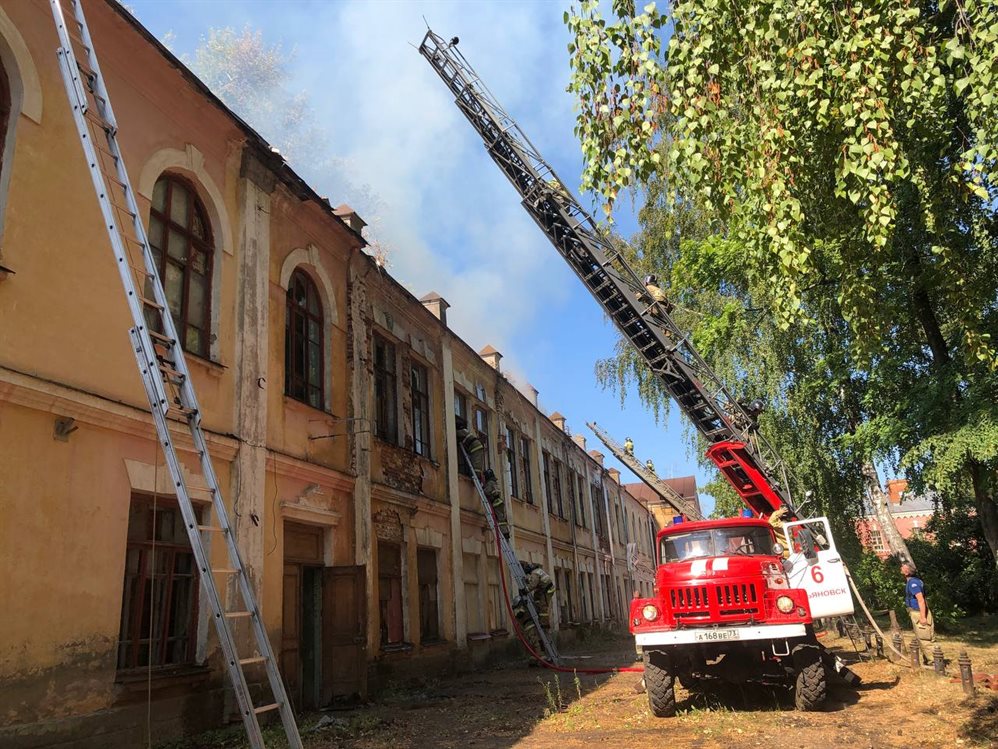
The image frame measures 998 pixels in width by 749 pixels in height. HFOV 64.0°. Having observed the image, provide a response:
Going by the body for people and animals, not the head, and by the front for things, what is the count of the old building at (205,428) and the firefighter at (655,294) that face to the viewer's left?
1

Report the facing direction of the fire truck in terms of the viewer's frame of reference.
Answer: facing the viewer

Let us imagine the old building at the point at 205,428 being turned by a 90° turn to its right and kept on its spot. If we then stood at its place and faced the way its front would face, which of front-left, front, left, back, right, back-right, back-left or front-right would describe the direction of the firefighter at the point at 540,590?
back

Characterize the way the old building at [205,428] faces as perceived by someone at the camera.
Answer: facing the viewer and to the right of the viewer

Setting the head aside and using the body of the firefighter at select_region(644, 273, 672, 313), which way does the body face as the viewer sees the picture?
to the viewer's left

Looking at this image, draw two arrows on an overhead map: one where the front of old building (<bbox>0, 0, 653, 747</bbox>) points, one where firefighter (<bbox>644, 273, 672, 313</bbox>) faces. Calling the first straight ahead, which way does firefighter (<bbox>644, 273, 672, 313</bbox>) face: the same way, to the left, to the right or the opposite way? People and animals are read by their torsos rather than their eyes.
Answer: the opposite way

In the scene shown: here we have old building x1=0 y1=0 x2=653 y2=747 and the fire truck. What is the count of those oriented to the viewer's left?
0

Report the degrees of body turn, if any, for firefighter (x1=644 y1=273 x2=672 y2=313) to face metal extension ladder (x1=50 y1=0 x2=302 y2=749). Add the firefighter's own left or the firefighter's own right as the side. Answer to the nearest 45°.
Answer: approximately 45° to the firefighter's own left

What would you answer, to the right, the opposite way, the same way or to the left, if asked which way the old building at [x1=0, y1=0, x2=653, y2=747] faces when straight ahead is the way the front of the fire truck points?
to the left
